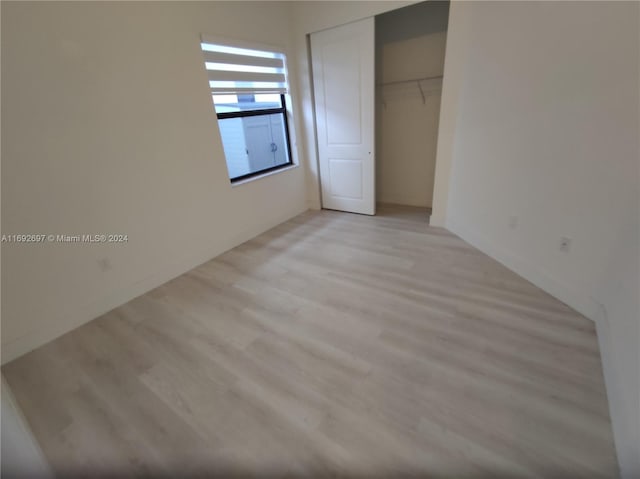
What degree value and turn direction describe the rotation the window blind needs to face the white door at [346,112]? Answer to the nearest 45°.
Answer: approximately 45° to its left

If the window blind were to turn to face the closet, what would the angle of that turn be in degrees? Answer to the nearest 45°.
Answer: approximately 45° to its left

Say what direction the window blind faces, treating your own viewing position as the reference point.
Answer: facing the viewer and to the right of the viewer
